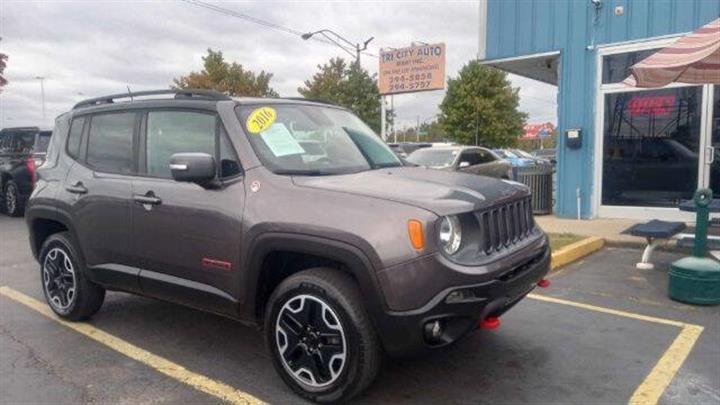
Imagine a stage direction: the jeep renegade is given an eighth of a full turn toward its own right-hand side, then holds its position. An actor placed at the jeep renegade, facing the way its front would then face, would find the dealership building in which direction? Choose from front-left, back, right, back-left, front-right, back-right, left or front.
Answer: back-left

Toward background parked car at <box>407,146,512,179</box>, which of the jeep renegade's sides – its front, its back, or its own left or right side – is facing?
left

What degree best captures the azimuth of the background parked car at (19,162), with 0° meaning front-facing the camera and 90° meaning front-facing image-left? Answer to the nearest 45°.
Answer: approximately 135°

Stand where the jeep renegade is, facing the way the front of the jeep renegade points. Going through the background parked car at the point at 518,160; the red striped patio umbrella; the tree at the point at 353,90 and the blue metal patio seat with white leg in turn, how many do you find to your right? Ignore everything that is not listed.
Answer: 0

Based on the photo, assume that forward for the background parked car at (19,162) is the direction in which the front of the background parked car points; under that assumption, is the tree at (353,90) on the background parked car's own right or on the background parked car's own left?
on the background parked car's own right

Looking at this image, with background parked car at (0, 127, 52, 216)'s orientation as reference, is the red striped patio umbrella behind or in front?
behind

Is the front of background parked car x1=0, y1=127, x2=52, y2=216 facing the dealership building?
no

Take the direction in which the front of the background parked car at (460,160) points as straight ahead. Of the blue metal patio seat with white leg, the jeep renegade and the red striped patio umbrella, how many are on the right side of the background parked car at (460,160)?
0

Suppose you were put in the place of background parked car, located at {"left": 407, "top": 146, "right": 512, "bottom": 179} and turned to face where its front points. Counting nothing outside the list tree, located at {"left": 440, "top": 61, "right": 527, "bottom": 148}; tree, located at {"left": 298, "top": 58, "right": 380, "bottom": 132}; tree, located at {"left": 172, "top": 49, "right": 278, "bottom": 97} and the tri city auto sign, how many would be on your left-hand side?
0

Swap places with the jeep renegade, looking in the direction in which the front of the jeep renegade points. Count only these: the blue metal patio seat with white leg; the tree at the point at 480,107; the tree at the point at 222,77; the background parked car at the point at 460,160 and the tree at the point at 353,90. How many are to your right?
0

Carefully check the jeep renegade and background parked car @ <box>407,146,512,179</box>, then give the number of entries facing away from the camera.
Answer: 0

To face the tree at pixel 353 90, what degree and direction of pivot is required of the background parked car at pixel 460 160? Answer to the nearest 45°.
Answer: approximately 135° to its right

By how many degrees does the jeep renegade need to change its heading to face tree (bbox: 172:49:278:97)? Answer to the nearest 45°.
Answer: approximately 135° to its left

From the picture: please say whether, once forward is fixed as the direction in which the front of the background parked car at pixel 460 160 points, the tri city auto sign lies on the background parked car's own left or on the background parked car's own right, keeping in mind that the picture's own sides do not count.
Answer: on the background parked car's own right

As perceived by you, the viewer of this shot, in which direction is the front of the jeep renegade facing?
facing the viewer and to the right of the viewer

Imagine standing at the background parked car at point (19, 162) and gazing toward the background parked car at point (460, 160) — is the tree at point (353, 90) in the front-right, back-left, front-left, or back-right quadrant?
front-left

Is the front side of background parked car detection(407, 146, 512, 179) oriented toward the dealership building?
no

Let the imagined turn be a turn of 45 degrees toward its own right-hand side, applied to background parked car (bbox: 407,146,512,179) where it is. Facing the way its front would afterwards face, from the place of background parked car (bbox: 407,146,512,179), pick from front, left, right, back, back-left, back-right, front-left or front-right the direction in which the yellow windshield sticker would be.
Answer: left

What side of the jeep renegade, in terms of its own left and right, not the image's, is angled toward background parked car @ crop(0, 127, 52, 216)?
back

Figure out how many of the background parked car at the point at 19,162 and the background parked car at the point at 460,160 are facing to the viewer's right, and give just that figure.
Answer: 0

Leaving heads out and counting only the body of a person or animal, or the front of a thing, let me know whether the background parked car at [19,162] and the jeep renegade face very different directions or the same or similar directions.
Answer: very different directions

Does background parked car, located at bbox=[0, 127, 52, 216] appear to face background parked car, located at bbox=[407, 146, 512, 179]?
no
